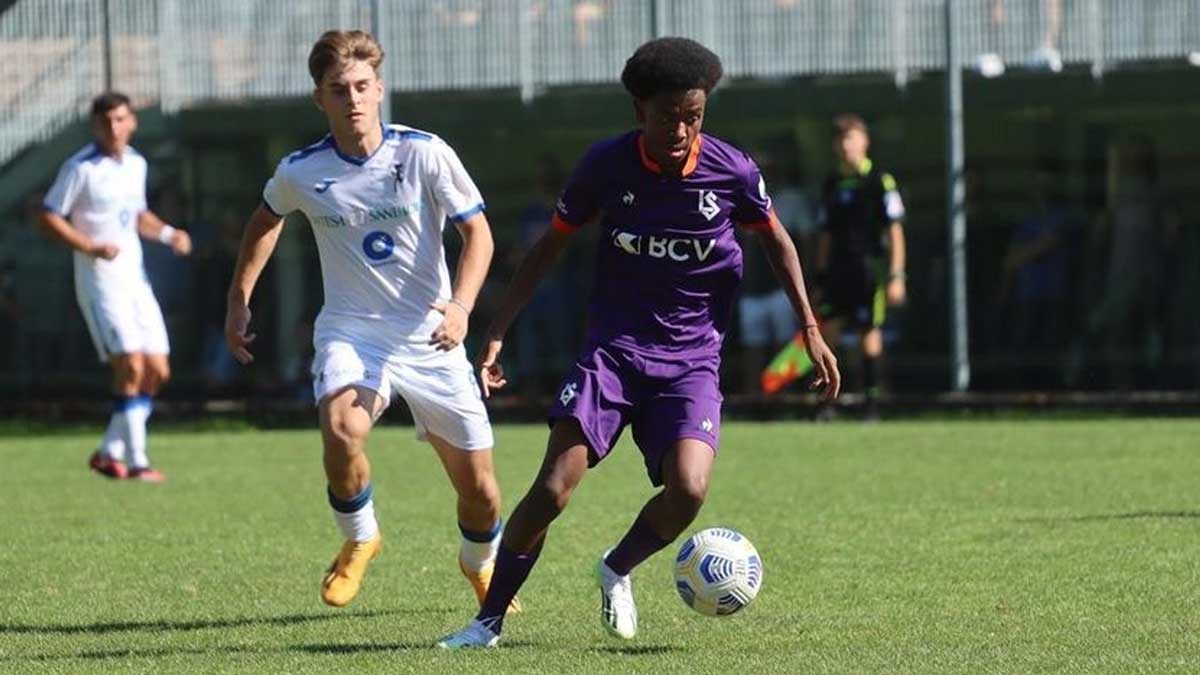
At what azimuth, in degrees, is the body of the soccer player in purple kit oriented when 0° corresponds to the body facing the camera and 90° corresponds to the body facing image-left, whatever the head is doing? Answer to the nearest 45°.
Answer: approximately 0°

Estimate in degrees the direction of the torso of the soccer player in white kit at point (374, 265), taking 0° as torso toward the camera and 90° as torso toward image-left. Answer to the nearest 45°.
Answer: approximately 0°

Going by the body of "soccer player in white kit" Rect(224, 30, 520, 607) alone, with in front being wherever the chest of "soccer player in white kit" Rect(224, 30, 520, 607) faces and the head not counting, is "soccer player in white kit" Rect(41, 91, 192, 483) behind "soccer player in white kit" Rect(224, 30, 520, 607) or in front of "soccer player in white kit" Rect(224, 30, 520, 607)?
behind

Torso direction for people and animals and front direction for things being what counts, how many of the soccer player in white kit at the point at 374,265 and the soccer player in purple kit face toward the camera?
2

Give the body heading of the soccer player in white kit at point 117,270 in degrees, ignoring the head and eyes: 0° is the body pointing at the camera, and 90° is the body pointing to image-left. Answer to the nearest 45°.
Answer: approximately 315°

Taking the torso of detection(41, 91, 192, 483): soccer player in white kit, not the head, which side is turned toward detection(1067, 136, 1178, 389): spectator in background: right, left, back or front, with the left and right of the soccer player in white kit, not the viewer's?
left

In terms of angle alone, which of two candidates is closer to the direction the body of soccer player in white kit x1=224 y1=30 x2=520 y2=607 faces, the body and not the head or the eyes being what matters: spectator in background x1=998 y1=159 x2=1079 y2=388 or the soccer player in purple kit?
the soccer player in purple kit

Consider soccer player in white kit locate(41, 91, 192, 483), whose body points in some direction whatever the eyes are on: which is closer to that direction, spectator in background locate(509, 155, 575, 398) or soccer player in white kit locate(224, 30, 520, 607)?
the soccer player in white kit

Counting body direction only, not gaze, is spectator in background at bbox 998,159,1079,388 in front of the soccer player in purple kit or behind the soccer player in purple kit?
behind

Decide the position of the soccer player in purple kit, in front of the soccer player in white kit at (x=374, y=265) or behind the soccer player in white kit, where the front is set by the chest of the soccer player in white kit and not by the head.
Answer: in front
